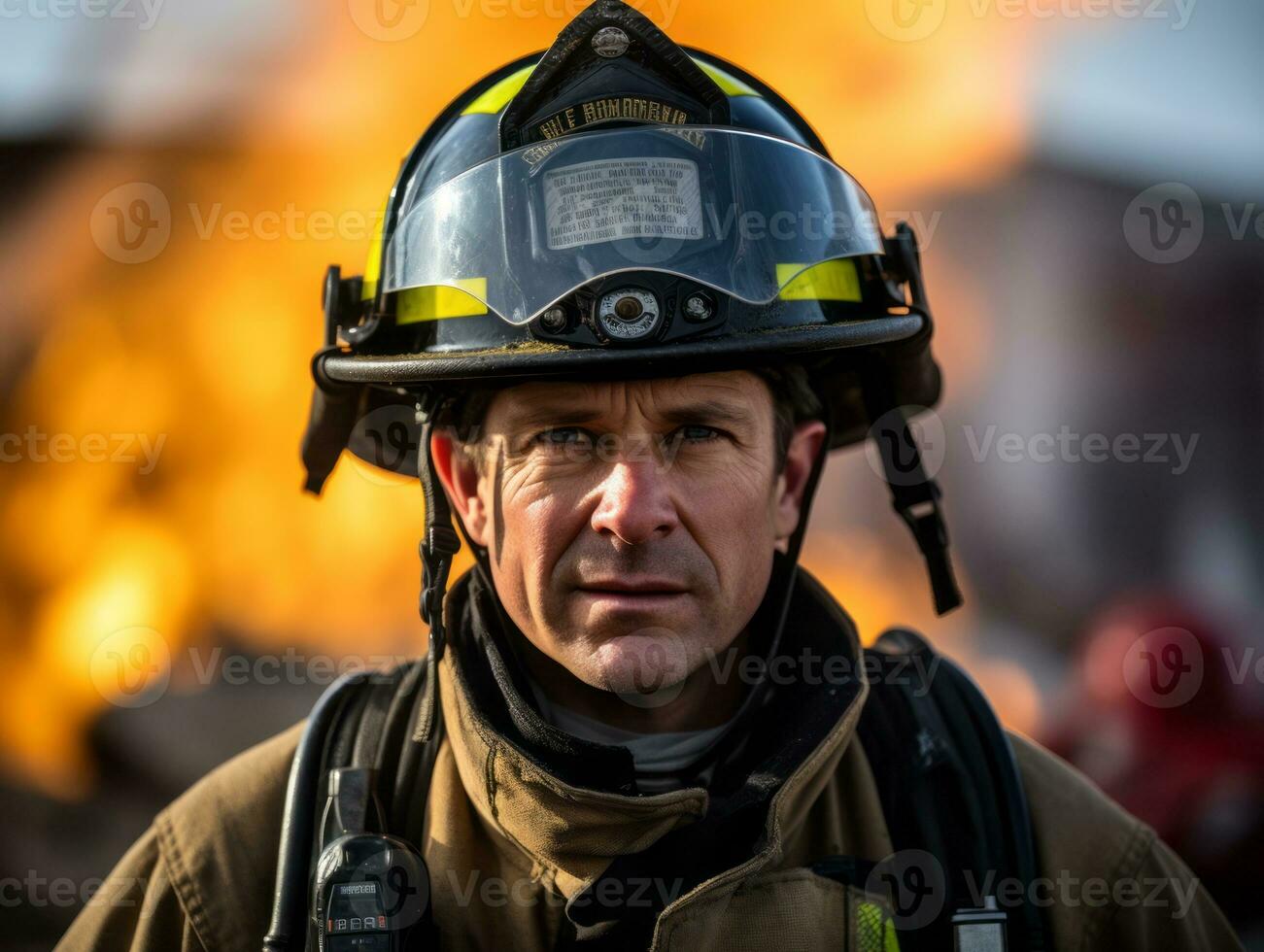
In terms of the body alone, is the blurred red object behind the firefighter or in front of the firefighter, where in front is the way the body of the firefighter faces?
behind

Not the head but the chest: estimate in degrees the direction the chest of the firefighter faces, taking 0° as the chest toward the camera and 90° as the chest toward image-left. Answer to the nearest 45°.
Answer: approximately 0°

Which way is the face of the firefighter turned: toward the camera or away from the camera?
toward the camera
